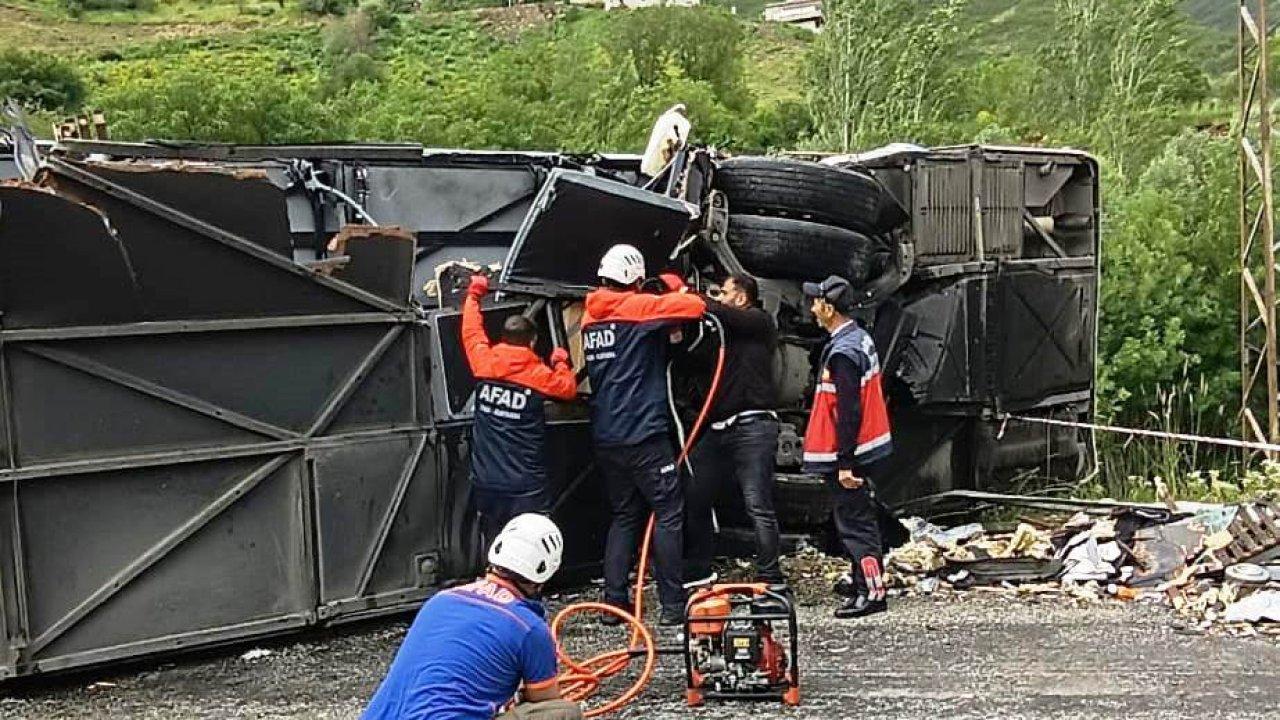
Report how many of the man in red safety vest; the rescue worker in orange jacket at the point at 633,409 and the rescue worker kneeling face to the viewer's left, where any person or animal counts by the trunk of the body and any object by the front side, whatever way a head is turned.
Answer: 1

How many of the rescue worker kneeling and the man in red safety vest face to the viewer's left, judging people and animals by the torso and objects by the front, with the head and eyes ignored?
1

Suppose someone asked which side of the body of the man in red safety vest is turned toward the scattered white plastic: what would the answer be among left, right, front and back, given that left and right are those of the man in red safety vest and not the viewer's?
back

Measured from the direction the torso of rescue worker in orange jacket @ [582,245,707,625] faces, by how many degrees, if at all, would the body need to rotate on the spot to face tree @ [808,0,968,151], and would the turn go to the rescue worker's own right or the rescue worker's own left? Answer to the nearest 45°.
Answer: approximately 45° to the rescue worker's own left

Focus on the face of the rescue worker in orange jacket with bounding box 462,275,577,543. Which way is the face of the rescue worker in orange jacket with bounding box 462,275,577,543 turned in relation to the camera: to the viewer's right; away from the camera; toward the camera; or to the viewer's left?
away from the camera

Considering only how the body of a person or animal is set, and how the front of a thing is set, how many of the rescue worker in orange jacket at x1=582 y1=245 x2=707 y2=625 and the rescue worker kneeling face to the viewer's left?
0

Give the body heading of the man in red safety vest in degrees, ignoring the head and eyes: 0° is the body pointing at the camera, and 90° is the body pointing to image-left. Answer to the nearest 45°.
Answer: approximately 90°

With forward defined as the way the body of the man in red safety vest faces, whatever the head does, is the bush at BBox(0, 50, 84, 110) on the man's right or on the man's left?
on the man's right

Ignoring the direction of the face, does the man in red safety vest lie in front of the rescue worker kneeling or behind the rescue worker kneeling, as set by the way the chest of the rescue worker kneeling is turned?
in front

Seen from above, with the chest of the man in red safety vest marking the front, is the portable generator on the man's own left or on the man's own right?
on the man's own left

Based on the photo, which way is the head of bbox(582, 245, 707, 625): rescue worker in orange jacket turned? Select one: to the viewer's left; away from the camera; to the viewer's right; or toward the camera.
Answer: away from the camera

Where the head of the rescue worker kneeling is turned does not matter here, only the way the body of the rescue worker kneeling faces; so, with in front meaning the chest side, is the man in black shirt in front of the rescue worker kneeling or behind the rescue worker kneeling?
in front

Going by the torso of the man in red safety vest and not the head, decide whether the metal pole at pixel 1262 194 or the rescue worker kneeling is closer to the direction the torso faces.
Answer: the rescue worker kneeling

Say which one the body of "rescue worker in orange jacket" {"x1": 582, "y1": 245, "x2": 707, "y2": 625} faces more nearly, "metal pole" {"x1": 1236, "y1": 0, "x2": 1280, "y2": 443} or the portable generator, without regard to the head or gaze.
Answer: the metal pole
